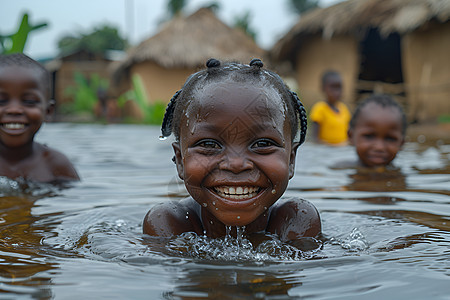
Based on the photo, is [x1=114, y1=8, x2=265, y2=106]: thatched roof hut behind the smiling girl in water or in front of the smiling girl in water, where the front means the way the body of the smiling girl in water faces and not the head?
behind

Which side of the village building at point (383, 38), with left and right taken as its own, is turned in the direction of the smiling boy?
front

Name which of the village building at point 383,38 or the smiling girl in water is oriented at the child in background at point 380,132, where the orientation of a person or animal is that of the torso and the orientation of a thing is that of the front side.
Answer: the village building

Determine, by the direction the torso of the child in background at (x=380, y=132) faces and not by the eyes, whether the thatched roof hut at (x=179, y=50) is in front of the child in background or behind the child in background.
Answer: behind

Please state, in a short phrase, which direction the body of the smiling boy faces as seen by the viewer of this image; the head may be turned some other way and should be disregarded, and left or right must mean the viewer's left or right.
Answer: facing the viewer

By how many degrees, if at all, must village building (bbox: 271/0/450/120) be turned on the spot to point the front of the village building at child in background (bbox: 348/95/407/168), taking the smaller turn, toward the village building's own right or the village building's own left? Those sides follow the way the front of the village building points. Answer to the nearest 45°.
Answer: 0° — it already faces them

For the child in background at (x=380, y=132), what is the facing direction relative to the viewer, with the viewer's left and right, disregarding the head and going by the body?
facing the viewer

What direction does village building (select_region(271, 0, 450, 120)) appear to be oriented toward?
toward the camera

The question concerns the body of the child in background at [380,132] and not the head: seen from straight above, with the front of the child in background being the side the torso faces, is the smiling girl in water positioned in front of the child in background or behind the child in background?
in front

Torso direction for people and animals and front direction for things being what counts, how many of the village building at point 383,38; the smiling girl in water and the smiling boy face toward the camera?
3

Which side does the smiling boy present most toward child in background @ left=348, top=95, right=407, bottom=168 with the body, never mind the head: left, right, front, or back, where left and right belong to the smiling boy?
left

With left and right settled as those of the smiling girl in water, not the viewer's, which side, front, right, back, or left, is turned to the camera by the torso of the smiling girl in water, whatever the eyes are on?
front

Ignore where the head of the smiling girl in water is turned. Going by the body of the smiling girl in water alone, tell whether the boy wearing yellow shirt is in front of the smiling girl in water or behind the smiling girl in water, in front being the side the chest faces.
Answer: behind

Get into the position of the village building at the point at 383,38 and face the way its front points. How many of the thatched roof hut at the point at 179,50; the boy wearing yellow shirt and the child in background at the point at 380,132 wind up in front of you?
2
